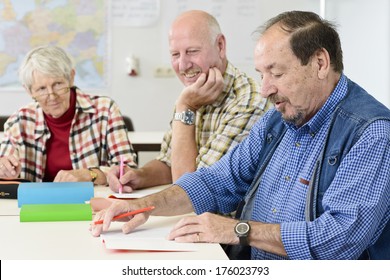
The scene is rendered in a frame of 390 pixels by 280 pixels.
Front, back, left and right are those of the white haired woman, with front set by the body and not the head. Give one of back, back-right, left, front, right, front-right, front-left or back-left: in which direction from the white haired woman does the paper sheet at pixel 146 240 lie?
front

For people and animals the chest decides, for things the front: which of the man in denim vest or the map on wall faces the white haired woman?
the map on wall

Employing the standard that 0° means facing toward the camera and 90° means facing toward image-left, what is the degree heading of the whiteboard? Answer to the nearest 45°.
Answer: approximately 0°

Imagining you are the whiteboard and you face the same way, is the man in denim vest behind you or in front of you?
in front

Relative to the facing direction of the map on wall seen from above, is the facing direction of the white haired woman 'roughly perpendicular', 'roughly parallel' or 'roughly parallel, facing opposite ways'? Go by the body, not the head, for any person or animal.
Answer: roughly parallel

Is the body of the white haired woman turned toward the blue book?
yes

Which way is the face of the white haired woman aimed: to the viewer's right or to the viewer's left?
to the viewer's right

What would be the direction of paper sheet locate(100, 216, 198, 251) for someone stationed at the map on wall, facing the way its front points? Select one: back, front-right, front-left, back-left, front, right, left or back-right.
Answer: front

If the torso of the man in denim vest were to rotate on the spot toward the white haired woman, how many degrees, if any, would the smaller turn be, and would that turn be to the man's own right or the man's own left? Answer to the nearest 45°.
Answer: approximately 90° to the man's own right

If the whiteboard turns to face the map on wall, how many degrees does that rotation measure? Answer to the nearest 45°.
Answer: approximately 90° to its right

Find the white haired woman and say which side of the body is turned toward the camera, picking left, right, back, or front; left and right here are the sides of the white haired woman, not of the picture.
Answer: front

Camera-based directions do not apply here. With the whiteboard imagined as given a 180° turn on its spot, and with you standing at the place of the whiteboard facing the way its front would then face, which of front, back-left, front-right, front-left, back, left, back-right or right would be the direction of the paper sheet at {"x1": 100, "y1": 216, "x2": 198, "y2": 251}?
back

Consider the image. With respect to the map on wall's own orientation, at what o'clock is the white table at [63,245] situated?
The white table is roughly at 12 o'clock from the map on wall.
